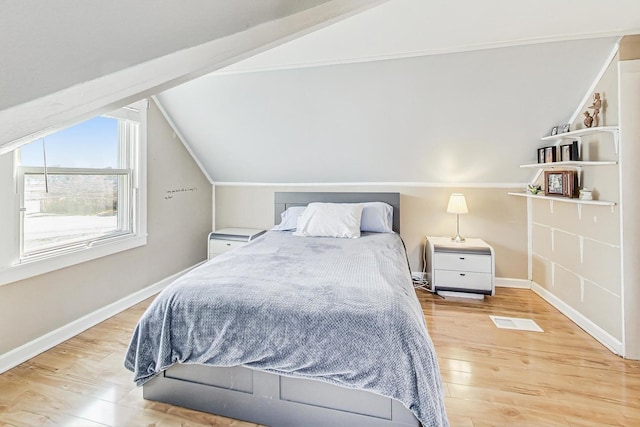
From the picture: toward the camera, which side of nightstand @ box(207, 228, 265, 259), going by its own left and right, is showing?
front

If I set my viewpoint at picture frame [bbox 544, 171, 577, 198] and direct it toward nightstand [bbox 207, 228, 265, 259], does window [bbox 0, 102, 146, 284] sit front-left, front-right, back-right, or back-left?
front-left

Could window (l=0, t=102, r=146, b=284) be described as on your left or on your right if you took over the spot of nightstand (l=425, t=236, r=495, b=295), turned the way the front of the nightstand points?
on your right

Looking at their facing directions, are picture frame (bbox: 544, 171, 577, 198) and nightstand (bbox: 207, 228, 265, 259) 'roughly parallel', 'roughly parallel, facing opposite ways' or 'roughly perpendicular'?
roughly perpendicular

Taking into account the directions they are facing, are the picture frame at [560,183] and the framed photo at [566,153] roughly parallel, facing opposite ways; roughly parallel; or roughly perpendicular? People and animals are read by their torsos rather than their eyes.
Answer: roughly parallel

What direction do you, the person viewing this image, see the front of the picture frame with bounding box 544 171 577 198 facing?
facing the viewer and to the left of the viewer

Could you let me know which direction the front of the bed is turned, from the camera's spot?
facing the viewer

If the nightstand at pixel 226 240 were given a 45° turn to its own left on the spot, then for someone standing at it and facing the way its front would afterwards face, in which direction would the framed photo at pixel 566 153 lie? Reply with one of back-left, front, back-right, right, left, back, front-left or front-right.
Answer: front

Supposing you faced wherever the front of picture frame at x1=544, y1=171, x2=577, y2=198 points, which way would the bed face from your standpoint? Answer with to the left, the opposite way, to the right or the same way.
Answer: to the left

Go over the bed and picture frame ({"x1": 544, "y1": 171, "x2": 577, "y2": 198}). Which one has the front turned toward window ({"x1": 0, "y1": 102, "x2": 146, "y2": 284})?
the picture frame

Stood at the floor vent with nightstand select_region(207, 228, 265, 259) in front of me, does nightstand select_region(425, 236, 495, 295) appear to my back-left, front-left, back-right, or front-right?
front-right

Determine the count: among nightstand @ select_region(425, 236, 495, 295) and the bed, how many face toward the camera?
2

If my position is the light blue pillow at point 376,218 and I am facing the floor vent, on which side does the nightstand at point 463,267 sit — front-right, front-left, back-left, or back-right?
front-left

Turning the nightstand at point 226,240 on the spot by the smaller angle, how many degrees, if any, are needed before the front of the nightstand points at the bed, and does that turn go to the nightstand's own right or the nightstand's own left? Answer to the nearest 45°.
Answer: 0° — it already faces it

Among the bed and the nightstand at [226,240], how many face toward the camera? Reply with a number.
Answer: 2

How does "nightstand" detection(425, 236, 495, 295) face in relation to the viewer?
toward the camera
